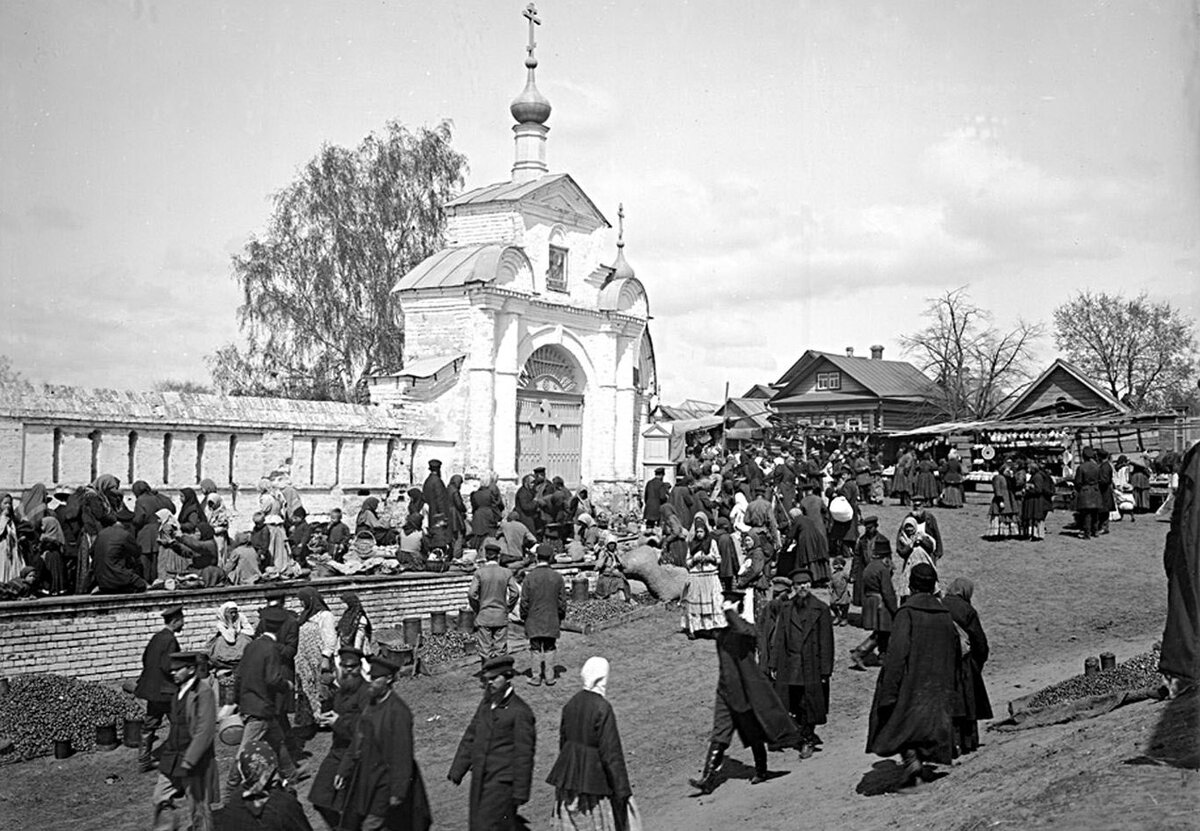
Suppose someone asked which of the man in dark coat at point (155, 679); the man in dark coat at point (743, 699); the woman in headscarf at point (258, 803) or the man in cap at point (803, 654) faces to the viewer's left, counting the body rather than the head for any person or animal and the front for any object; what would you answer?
the man in dark coat at point (743, 699)

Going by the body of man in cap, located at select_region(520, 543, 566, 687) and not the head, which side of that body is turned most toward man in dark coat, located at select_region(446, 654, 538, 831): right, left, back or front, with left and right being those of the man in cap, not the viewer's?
back

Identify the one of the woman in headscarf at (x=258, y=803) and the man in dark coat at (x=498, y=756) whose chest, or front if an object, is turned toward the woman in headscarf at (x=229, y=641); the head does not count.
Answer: the woman in headscarf at (x=258, y=803)

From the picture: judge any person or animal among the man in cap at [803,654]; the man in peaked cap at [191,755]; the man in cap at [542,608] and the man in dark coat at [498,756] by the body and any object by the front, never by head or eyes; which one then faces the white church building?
the man in cap at [542,608]

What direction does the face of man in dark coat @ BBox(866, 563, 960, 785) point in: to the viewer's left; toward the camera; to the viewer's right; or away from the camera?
away from the camera

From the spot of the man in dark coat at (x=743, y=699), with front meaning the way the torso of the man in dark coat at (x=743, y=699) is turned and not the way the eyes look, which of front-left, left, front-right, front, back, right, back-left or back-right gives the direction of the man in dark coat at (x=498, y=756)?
front-left

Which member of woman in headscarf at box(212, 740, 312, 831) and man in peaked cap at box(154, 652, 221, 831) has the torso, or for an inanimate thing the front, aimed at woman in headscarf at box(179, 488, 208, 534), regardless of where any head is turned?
woman in headscarf at box(212, 740, 312, 831)

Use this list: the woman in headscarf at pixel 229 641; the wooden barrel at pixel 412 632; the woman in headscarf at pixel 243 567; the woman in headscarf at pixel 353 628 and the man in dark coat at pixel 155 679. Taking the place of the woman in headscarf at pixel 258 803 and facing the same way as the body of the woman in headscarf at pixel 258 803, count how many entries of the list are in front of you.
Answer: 5

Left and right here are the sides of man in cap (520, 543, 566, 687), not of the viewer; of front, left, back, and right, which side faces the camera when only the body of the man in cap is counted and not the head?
back
